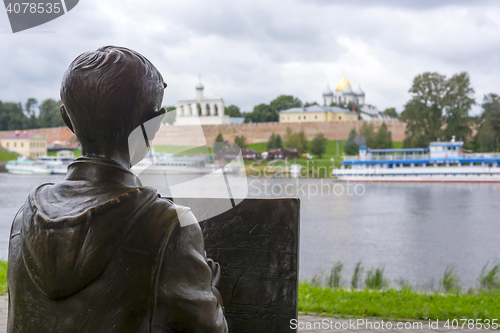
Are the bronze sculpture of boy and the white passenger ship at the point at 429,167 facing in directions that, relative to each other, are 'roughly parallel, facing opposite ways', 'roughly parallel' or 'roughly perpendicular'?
roughly perpendicular

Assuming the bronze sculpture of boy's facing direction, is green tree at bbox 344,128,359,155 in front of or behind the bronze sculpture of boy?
in front

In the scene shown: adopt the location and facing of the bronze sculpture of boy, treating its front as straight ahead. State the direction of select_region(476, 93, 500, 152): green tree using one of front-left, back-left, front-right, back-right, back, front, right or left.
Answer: front

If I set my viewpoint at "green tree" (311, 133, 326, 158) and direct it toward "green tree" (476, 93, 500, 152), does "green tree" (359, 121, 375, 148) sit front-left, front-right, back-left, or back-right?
front-left

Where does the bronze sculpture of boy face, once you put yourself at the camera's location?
facing away from the viewer and to the right of the viewer

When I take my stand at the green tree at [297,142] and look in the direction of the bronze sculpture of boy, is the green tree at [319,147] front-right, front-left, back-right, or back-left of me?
front-left

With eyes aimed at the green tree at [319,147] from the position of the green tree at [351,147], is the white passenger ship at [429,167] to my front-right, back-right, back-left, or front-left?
back-left
